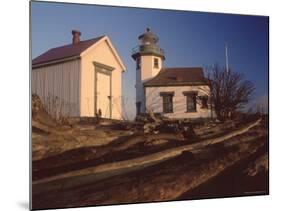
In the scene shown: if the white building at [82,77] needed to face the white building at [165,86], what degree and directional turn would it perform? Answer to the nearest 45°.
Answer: approximately 45° to its left

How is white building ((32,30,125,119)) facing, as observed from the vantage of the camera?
facing the viewer and to the right of the viewer
